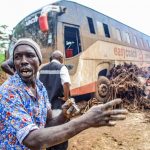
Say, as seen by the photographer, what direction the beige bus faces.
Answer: facing the viewer and to the left of the viewer

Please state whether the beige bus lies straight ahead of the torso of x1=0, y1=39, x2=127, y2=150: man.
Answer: no

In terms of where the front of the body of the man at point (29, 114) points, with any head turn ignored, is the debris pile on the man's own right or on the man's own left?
on the man's own left

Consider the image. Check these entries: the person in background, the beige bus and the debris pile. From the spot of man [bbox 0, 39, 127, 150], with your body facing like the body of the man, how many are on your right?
0

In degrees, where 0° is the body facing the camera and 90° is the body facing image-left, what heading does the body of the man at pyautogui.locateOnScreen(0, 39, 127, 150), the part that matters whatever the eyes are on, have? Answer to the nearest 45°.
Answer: approximately 315°

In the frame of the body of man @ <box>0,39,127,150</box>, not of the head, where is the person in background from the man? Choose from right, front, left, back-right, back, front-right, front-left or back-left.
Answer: back-left

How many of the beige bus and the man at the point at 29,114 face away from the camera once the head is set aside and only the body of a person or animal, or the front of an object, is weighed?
0

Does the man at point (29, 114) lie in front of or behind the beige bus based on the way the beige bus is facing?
in front

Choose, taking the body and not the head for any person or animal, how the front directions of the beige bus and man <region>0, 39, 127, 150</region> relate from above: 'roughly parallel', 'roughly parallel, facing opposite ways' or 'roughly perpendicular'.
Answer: roughly perpendicular

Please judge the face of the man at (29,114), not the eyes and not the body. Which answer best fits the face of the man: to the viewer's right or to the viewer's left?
to the viewer's left
